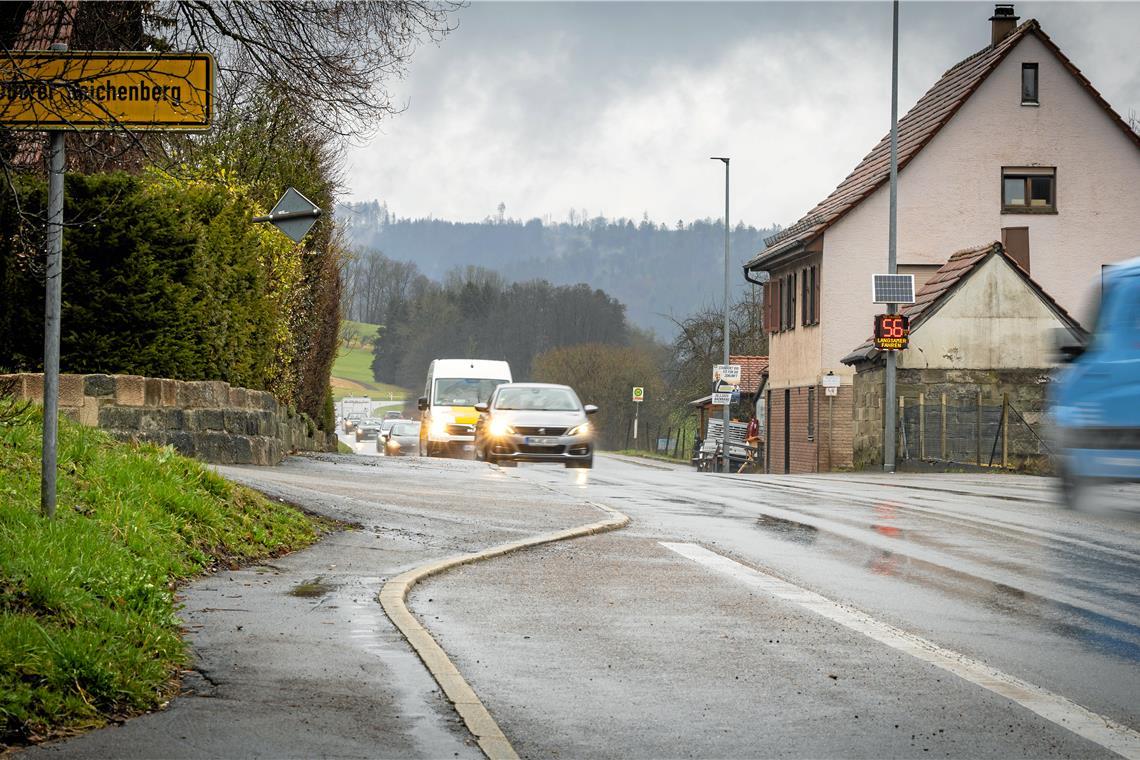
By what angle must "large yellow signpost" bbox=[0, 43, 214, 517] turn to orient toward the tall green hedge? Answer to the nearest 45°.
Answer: approximately 180°

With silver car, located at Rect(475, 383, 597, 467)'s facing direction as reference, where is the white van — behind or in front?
behind

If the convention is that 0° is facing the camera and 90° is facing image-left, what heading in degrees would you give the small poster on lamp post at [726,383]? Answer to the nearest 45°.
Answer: approximately 0°

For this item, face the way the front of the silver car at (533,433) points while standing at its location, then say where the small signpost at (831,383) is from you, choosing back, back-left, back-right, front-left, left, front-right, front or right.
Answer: back-left

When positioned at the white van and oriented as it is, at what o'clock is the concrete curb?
The concrete curb is roughly at 12 o'clock from the white van.

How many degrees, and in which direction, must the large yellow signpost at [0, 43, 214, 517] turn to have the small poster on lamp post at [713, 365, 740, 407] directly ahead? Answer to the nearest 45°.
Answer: approximately 135° to its left

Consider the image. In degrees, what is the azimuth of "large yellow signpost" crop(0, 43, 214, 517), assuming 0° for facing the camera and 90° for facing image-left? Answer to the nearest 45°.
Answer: approximately 0°

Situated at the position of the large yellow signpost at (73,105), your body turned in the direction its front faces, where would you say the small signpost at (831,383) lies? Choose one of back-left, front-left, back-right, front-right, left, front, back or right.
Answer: back-left
